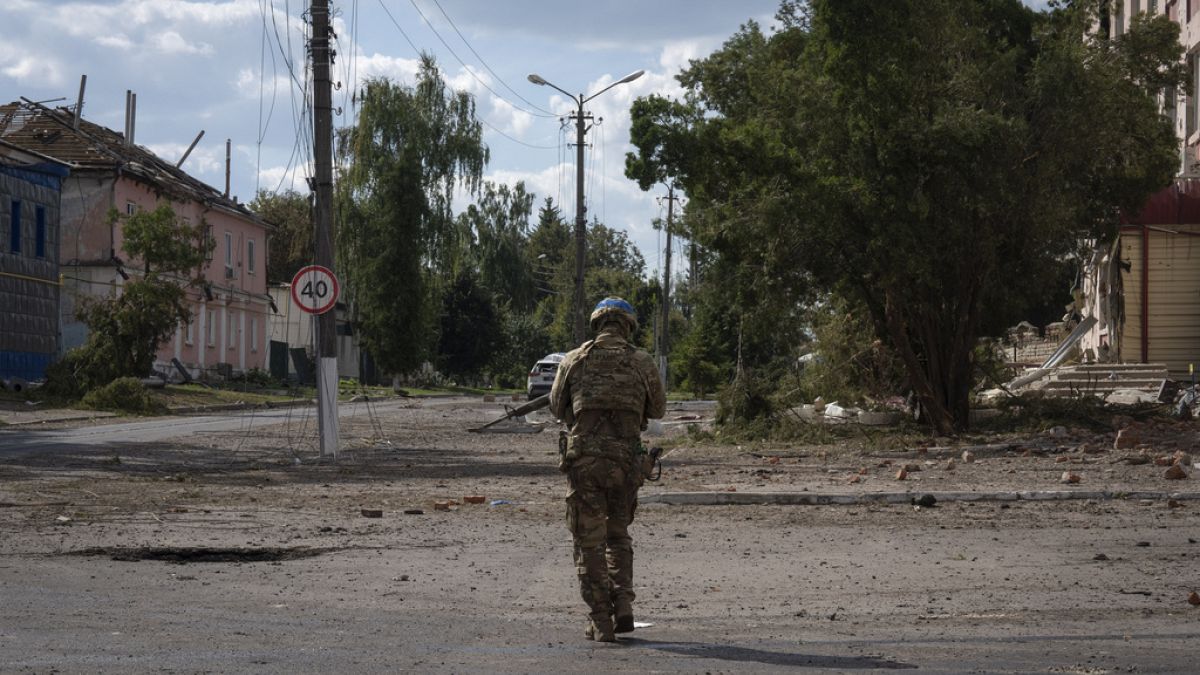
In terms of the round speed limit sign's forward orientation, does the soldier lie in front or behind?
in front

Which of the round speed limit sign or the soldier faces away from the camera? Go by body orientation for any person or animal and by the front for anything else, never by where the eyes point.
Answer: the soldier

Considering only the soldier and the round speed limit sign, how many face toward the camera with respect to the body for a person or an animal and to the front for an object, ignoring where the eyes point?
1

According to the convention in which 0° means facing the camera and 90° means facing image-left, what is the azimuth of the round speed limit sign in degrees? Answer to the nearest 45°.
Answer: approximately 0°

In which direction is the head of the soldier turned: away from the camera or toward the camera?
away from the camera

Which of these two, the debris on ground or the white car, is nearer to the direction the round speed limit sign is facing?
the debris on ground

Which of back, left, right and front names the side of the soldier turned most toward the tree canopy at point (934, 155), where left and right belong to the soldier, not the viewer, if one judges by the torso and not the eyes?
front

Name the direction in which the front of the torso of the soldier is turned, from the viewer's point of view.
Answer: away from the camera

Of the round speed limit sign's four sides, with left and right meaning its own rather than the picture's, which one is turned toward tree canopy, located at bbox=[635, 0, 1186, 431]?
left

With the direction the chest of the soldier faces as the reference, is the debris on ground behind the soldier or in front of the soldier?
in front

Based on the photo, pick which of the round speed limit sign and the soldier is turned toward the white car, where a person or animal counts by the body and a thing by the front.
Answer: the soldier

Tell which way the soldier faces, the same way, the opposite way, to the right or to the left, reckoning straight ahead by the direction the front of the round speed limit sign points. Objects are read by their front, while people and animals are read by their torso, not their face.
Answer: the opposite way
